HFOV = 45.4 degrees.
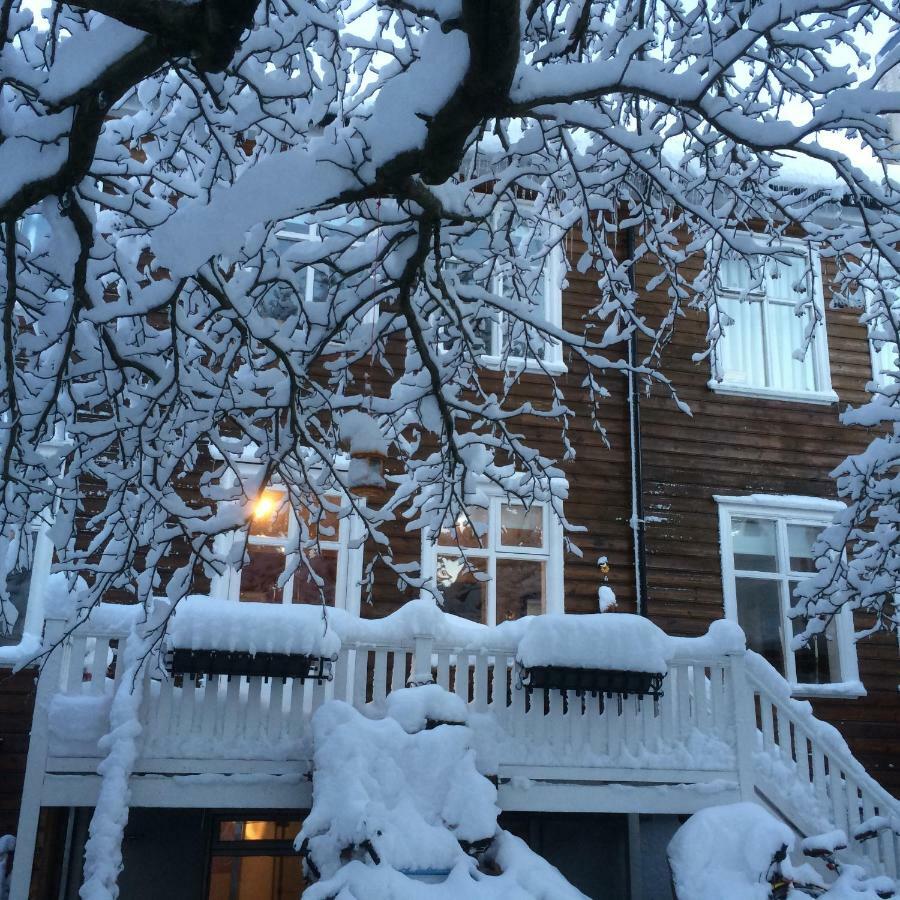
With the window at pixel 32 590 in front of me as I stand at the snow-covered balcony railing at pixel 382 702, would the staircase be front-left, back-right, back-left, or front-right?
back-right

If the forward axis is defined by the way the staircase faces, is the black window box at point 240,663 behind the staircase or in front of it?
behind

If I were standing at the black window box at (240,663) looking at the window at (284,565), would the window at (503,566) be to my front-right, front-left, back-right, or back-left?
front-right

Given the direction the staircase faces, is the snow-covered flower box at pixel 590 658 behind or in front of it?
behind

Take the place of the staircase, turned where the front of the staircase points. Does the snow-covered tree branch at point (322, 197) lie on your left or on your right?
on your right

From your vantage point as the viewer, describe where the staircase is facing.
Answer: facing to the right of the viewer

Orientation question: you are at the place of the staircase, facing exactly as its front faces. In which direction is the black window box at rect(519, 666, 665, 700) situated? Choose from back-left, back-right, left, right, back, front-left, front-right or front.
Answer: back-right

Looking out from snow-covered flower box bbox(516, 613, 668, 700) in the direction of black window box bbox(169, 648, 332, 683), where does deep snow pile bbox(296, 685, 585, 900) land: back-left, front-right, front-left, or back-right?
front-left

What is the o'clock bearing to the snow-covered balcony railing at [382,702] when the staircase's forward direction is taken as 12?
The snow-covered balcony railing is roughly at 5 o'clock from the staircase.

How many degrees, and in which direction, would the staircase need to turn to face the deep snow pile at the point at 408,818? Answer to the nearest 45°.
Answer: approximately 135° to its right
